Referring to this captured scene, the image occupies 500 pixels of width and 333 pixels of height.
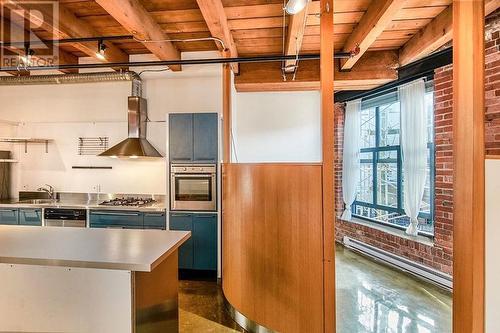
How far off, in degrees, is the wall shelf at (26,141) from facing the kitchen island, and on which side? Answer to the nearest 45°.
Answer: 0° — it already faces it

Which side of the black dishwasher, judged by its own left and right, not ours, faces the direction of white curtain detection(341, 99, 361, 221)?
left

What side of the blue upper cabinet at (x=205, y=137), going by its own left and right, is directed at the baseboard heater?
left

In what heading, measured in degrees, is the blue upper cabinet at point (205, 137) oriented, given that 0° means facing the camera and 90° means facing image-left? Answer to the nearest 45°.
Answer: approximately 0°

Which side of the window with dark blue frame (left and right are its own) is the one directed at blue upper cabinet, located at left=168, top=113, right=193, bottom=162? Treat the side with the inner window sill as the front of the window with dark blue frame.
front

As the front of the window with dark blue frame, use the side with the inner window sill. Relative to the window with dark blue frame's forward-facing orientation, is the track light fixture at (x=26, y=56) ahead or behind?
ahead

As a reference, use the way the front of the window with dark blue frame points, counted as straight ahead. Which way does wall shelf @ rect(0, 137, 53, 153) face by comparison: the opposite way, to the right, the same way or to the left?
to the left

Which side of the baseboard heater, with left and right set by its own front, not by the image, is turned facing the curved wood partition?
front

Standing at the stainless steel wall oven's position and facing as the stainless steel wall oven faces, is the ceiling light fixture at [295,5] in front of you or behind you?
in front

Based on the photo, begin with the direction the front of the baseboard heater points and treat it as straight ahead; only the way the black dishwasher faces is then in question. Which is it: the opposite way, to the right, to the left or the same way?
to the left

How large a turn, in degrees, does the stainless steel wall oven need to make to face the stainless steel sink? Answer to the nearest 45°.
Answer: approximately 135° to its right
